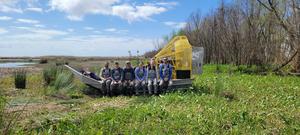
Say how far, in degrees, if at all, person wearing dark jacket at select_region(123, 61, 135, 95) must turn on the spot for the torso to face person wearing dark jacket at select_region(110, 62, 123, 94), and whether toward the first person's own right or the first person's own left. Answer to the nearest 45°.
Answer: approximately 90° to the first person's own right

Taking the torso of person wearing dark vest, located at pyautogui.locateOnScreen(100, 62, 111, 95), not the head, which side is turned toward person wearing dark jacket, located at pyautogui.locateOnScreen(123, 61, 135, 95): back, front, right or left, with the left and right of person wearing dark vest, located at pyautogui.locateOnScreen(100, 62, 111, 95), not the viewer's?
left

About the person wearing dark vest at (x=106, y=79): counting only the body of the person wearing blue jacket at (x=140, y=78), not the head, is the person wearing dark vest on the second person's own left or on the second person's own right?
on the second person's own right

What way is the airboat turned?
to the viewer's left

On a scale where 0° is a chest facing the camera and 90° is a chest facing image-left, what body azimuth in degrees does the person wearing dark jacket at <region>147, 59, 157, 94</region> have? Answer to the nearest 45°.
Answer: approximately 0°
